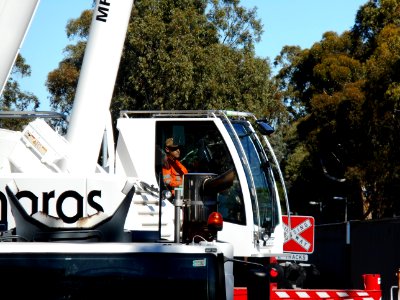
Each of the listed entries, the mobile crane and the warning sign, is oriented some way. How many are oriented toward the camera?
1

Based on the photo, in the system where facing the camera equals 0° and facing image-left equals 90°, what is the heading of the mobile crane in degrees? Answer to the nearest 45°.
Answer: approximately 270°

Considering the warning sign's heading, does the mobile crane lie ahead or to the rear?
ahead

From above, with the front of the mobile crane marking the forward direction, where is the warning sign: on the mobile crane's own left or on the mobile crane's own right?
on the mobile crane's own left

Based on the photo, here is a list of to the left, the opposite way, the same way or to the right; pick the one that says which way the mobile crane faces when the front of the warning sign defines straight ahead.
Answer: to the left

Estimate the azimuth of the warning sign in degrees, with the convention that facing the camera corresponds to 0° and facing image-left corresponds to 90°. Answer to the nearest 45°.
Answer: approximately 0°
